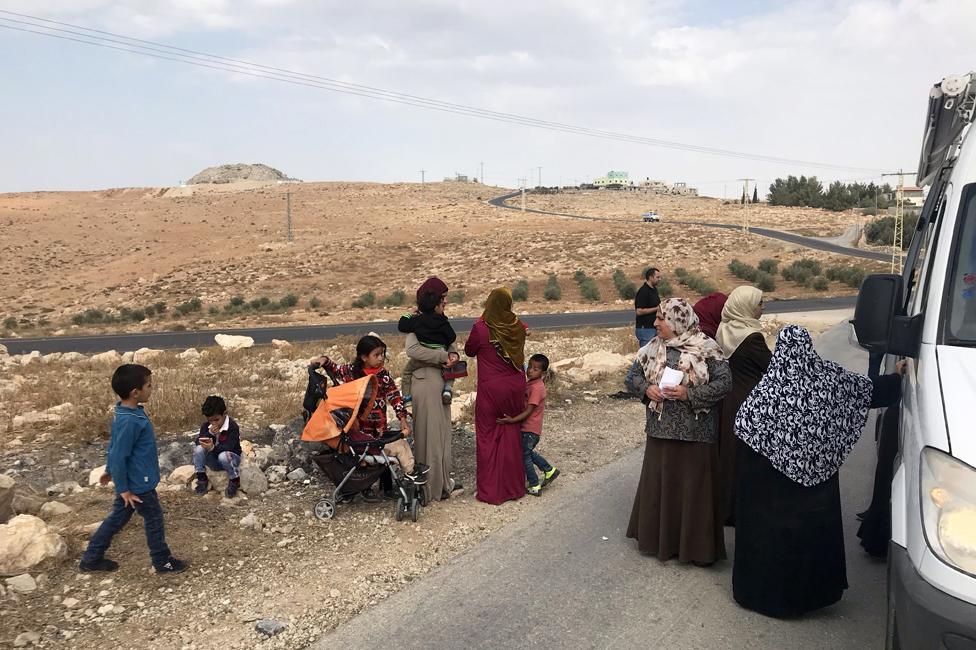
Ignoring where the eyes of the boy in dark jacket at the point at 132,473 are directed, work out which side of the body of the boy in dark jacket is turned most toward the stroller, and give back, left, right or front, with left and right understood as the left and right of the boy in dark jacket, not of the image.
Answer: front

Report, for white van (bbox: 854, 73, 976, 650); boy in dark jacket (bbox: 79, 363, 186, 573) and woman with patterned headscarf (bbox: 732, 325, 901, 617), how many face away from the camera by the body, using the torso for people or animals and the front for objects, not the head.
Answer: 1

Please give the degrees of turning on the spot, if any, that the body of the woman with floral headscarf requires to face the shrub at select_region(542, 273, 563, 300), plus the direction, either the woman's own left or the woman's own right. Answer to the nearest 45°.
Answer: approximately 135° to the woman's own right

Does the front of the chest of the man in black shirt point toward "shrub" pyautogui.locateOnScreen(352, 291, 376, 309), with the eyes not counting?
no

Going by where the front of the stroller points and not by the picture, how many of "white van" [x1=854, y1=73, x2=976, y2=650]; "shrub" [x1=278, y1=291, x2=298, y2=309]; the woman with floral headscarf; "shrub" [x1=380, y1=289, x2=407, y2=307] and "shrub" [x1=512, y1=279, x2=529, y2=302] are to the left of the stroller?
3

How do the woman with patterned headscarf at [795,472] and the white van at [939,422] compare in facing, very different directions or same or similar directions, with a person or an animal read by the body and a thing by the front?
very different directions

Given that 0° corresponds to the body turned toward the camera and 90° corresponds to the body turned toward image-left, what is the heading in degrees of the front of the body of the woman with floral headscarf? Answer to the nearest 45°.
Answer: approximately 45°

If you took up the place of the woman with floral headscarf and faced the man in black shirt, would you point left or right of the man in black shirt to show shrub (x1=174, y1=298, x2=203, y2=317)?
left

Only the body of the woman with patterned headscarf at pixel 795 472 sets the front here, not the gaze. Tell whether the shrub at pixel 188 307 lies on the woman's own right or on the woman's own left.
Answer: on the woman's own left

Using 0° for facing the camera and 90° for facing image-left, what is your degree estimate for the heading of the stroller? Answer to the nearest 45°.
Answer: approximately 270°

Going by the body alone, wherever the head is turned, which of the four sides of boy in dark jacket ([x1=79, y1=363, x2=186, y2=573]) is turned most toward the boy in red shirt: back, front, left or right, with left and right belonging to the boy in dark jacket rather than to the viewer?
front

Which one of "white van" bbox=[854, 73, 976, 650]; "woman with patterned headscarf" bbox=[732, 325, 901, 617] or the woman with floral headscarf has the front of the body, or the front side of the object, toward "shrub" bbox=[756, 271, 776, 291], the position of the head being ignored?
the woman with patterned headscarf

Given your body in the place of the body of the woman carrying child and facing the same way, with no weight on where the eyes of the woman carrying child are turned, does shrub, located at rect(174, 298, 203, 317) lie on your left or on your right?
on your left
